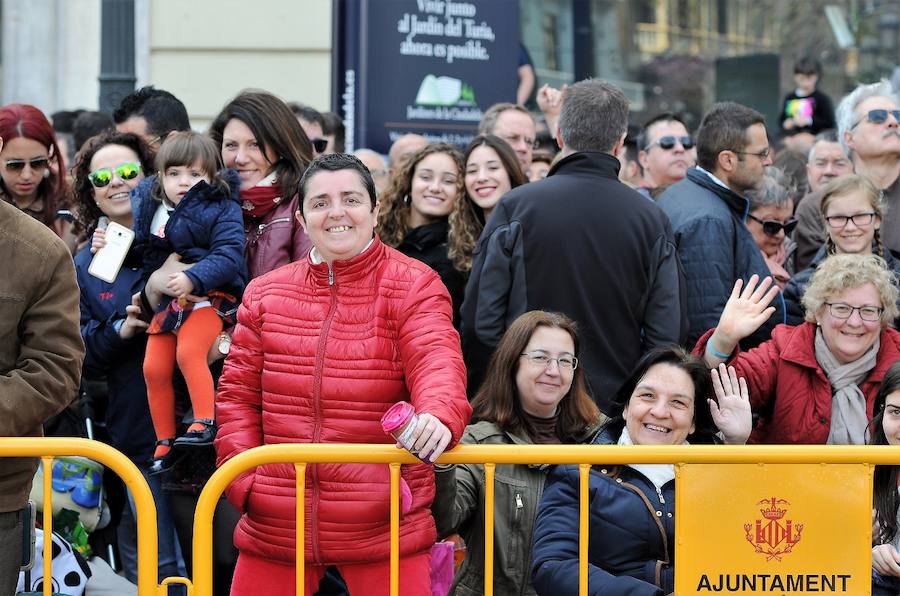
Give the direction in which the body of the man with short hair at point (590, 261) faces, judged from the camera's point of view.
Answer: away from the camera

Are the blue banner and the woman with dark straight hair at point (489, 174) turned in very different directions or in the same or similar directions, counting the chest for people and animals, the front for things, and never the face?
same or similar directions

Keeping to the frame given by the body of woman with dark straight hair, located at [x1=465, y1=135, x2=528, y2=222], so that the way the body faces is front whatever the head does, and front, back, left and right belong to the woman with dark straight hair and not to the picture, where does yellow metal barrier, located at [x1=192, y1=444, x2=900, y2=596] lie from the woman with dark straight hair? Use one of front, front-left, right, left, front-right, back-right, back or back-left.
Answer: front

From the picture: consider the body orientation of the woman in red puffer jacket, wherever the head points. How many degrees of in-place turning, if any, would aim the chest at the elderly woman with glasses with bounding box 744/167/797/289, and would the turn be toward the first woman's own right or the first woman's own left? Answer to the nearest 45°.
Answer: approximately 135° to the first woman's own left

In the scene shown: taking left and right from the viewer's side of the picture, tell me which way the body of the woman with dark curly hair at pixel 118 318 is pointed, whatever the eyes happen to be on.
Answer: facing the viewer and to the right of the viewer

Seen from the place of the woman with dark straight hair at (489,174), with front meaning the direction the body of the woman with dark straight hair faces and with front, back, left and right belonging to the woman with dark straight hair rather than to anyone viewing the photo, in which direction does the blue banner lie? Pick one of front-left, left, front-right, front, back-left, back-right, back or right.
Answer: back

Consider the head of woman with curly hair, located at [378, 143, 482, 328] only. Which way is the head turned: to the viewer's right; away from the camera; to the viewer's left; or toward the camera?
toward the camera

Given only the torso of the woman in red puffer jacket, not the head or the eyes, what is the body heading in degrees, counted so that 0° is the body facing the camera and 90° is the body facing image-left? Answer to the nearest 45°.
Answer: approximately 0°

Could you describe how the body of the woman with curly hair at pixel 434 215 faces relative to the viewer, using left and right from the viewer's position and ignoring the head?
facing the viewer

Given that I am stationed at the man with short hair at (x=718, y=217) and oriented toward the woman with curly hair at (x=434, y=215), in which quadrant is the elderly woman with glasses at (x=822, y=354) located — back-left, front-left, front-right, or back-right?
back-left

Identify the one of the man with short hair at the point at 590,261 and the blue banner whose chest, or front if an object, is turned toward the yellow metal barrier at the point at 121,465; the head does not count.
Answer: the blue banner

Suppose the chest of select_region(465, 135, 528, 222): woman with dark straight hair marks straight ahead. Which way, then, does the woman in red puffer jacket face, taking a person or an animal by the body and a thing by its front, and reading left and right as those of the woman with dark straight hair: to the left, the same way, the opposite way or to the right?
the same way

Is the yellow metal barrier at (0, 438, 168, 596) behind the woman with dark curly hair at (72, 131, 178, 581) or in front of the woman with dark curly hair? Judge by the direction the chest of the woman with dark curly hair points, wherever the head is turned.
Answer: in front

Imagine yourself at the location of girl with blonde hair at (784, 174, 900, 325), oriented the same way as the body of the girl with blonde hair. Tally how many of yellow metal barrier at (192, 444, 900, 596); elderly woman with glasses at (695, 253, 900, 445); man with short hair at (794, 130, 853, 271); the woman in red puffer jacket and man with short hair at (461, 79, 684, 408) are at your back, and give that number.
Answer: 1

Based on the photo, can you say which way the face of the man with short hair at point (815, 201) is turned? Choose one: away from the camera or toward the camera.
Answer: toward the camera

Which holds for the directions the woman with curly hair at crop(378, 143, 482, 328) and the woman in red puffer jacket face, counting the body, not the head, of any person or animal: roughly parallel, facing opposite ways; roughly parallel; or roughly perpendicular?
roughly parallel

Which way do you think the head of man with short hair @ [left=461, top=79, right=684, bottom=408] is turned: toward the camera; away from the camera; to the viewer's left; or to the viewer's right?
away from the camera
